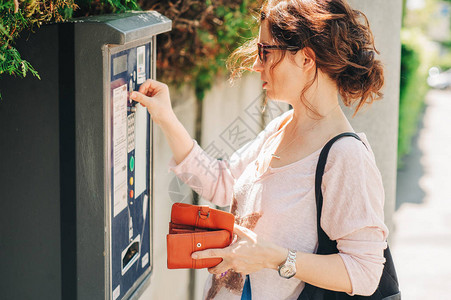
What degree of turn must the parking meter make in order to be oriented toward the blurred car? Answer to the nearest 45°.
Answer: approximately 90° to its left

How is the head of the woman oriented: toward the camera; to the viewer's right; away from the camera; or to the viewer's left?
to the viewer's left

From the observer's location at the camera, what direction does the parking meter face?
facing the viewer and to the right of the viewer
